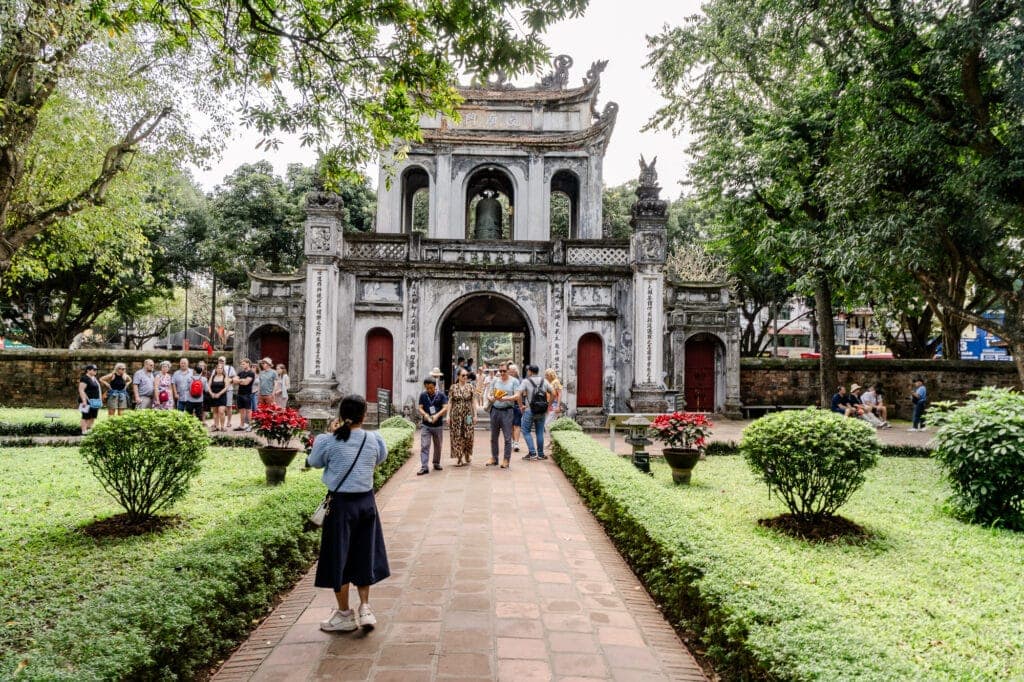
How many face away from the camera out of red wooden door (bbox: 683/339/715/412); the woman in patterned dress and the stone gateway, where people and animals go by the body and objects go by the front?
0

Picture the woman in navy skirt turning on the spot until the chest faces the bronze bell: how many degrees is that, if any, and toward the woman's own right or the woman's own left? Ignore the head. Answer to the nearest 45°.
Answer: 0° — they already face it

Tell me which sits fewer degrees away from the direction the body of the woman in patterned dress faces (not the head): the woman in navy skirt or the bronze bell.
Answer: the woman in navy skirt

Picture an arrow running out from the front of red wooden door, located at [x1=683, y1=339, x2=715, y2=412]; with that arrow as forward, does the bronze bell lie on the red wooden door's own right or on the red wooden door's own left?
on the red wooden door's own right

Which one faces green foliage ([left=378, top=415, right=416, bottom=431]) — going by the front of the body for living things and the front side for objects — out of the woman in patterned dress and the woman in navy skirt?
the woman in navy skirt

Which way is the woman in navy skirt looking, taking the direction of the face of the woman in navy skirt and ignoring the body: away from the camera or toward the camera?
away from the camera

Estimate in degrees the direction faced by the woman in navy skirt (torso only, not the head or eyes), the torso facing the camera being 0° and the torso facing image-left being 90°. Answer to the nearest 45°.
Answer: approximately 180°

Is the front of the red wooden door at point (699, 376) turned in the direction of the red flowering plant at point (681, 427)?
yes

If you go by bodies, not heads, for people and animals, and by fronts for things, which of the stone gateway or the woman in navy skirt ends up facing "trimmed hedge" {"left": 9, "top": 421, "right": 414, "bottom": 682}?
the stone gateway

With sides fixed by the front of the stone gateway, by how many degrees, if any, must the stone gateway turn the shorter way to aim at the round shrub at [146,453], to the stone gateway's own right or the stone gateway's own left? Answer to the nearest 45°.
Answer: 0° — it already faces it

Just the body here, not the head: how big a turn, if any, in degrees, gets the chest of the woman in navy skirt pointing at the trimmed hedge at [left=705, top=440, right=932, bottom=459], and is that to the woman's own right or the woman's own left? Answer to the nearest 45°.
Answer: approximately 45° to the woman's own right

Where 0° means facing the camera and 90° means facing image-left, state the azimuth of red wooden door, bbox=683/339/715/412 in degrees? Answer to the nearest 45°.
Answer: approximately 0°

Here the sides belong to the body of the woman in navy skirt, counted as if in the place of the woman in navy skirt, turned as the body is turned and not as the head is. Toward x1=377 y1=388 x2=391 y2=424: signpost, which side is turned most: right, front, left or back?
front

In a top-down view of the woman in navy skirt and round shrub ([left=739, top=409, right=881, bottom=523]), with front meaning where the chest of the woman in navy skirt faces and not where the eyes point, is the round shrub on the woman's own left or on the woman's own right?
on the woman's own right

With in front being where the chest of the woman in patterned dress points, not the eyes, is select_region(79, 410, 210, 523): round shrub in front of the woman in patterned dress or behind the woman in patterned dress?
in front
